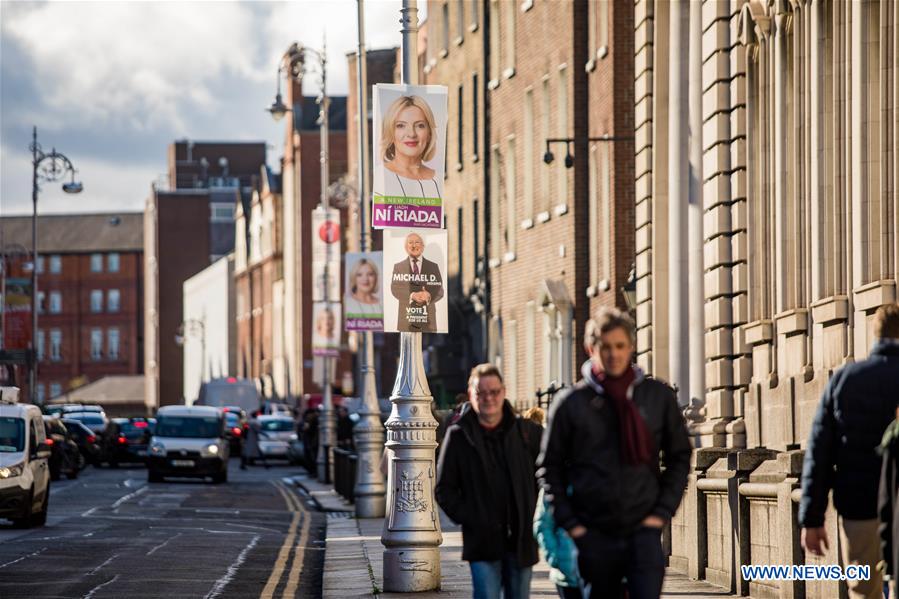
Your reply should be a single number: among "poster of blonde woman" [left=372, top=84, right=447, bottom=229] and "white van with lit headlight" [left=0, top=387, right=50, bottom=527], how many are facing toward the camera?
2

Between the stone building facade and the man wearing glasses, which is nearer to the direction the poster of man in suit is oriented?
the man wearing glasses

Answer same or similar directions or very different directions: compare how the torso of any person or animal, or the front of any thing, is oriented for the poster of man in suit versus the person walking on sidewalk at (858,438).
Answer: very different directions

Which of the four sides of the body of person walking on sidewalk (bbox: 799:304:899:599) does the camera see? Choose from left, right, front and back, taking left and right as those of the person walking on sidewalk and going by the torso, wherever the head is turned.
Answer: back

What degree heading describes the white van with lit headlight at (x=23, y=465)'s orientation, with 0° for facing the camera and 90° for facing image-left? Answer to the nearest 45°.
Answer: approximately 0°

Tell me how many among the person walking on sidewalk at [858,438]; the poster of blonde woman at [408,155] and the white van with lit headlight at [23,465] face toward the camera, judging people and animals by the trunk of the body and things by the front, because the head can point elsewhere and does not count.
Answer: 2
